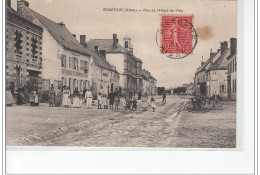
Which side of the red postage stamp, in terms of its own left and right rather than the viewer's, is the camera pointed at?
front
